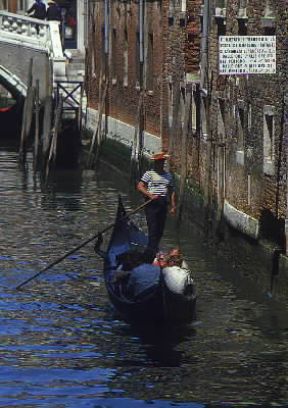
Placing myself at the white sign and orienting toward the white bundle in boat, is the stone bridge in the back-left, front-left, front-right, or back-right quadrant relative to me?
back-right

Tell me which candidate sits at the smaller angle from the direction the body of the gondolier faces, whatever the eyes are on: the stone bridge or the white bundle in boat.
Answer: the white bundle in boat

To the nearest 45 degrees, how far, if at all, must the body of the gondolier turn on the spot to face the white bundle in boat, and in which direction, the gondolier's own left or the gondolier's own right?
0° — they already face it

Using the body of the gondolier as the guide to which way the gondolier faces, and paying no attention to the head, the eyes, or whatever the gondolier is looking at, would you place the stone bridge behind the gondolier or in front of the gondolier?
behind

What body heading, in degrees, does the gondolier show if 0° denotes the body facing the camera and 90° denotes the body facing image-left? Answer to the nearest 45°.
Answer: approximately 0°
